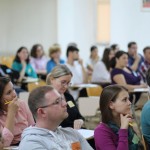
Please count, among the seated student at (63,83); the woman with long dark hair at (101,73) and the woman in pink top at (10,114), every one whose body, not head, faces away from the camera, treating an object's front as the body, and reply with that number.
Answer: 0

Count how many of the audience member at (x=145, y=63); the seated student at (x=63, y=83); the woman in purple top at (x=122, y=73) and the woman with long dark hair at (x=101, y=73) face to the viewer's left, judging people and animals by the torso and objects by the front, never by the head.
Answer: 0

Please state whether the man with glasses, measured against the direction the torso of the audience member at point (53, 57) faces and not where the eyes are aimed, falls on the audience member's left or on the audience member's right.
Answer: on the audience member's right

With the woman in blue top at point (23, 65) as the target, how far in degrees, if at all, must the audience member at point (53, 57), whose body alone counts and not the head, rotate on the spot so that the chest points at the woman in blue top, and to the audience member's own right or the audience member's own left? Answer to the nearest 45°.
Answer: approximately 135° to the audience member's own right

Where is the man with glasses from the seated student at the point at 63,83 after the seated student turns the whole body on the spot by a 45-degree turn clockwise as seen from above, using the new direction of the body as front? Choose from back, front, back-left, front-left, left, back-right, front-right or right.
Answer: front

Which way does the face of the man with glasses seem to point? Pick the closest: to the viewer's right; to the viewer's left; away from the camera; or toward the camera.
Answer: to the viewer's right

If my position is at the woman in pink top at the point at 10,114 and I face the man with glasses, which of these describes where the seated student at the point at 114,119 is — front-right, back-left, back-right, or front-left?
front-left

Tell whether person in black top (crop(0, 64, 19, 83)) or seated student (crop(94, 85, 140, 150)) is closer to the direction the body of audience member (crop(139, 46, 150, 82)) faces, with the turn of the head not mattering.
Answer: the seated student

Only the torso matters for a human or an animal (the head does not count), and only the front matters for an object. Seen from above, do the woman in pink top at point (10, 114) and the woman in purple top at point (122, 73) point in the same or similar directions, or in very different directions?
same or similar directions

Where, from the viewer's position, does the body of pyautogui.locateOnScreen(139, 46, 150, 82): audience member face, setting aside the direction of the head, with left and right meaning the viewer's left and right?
facing the viewer and to the right of the viewer

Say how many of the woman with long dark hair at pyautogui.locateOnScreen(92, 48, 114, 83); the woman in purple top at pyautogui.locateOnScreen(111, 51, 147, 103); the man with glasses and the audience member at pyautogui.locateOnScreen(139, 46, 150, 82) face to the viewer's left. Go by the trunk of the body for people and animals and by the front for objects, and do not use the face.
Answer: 0
